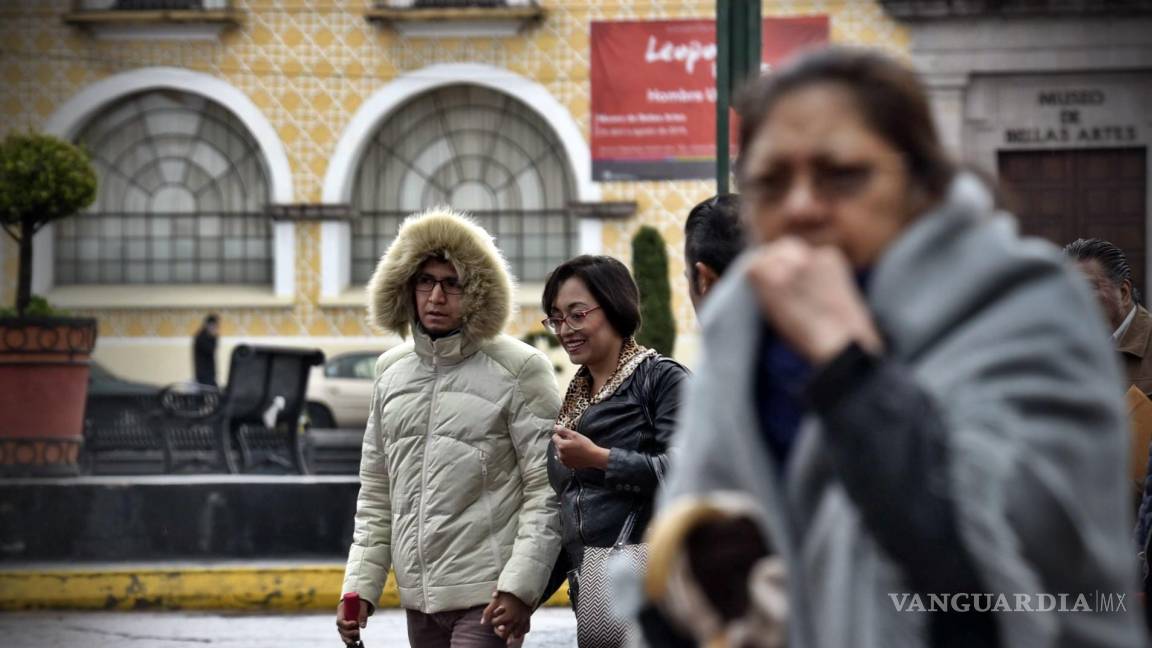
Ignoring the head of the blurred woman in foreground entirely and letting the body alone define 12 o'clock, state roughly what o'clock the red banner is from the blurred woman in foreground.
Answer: The red banner is roughly at 4 o'clock from the blurred woman in foreground.

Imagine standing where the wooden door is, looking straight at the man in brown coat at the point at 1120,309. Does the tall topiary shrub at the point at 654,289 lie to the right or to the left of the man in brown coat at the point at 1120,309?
right

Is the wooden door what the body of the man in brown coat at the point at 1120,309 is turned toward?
no

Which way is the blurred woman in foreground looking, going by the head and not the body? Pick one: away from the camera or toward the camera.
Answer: toward the camera

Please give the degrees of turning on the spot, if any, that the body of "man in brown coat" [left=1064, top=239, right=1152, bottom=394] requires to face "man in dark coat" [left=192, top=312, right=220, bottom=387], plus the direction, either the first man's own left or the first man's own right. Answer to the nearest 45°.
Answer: approximately 90° to the first man's own right

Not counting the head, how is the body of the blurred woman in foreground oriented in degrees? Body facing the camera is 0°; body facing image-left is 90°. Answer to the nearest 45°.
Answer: approximately 45°

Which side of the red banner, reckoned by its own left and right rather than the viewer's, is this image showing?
front

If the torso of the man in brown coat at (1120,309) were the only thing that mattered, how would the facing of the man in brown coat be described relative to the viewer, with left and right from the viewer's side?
facing the viewer and to the left of the viewer

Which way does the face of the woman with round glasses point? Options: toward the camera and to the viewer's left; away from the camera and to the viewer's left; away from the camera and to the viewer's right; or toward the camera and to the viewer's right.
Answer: toward the camera and to the viewer's left
